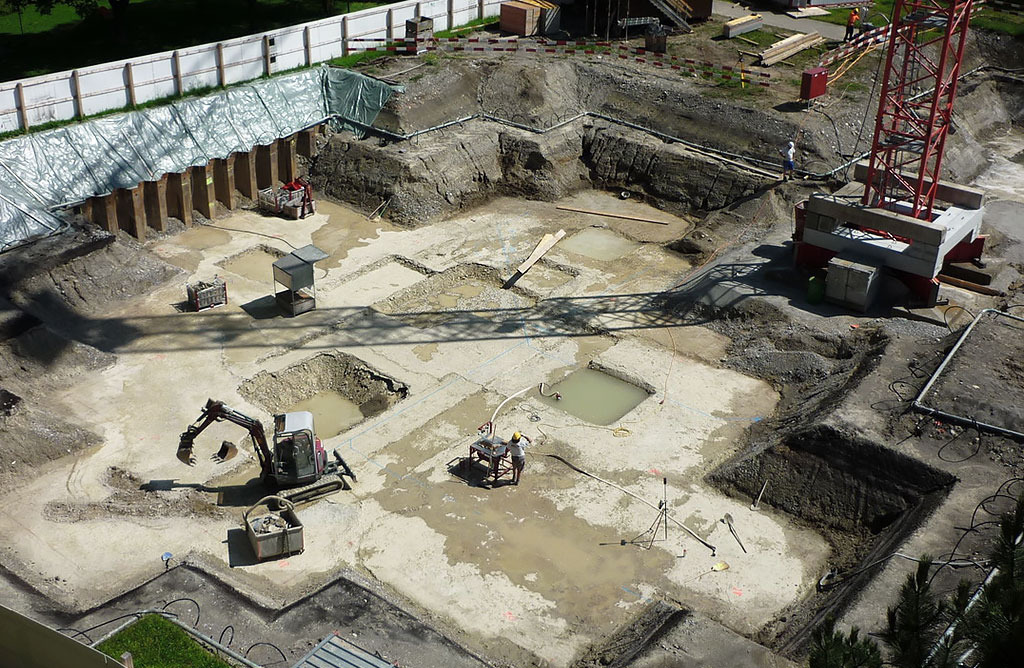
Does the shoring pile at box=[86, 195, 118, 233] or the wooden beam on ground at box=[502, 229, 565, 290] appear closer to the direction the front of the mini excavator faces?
the shoring pile

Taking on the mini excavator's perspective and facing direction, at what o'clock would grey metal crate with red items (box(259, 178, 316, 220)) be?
The grey metal crate with red items is roughly at 3 o'clock from the mini excavator.

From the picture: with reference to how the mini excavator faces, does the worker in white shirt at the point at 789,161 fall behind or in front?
behind

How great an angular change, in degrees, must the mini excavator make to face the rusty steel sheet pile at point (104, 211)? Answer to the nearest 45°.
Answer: approximately 90° to its right

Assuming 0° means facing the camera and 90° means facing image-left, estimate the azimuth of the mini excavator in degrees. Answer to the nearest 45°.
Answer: approximately 90°

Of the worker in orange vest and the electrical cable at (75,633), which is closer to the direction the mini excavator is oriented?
the electrical cable

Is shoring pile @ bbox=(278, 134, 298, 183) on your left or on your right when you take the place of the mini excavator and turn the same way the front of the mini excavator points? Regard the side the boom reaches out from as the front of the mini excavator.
on your right

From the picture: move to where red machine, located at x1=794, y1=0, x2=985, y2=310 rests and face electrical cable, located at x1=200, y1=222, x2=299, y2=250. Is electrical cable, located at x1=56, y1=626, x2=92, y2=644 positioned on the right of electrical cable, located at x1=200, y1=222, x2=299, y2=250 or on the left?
left

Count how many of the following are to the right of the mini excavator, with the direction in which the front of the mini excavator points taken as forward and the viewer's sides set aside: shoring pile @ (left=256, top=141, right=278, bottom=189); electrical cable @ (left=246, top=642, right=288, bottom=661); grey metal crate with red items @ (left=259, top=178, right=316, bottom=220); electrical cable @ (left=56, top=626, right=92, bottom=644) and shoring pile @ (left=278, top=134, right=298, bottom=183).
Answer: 3

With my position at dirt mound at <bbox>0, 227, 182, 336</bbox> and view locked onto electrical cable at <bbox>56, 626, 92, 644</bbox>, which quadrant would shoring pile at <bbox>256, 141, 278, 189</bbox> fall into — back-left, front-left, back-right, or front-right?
back-left

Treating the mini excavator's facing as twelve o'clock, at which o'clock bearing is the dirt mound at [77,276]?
The dirt mound is roughly at 2 o'clock from the mini excavator.
